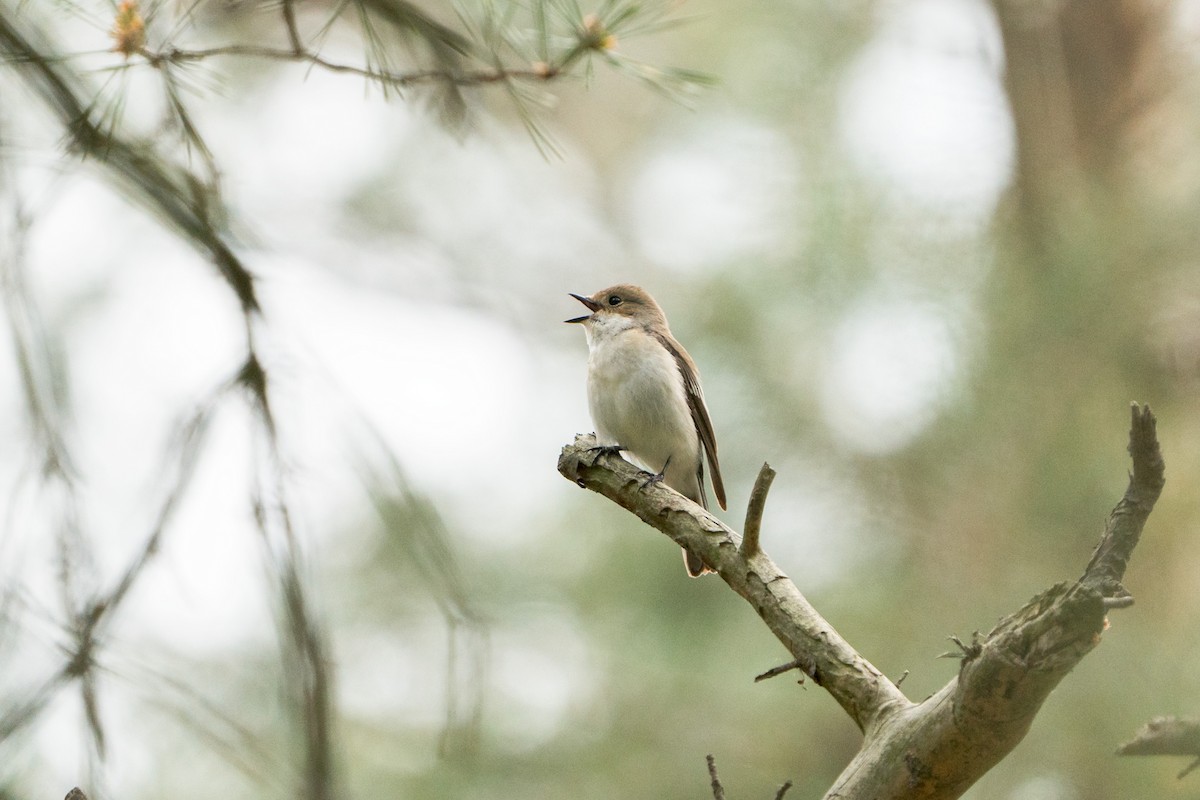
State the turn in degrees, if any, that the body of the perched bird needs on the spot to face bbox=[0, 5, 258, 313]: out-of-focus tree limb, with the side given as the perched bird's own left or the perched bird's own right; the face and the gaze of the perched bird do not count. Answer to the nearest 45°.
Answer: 0° — it already faces it

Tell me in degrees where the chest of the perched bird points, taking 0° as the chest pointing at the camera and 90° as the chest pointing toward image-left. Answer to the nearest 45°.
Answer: approximately 45°

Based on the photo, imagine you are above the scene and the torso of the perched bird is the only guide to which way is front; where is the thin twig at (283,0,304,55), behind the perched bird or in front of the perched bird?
in front

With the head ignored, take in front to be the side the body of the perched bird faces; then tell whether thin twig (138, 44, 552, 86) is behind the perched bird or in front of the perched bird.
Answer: in front
